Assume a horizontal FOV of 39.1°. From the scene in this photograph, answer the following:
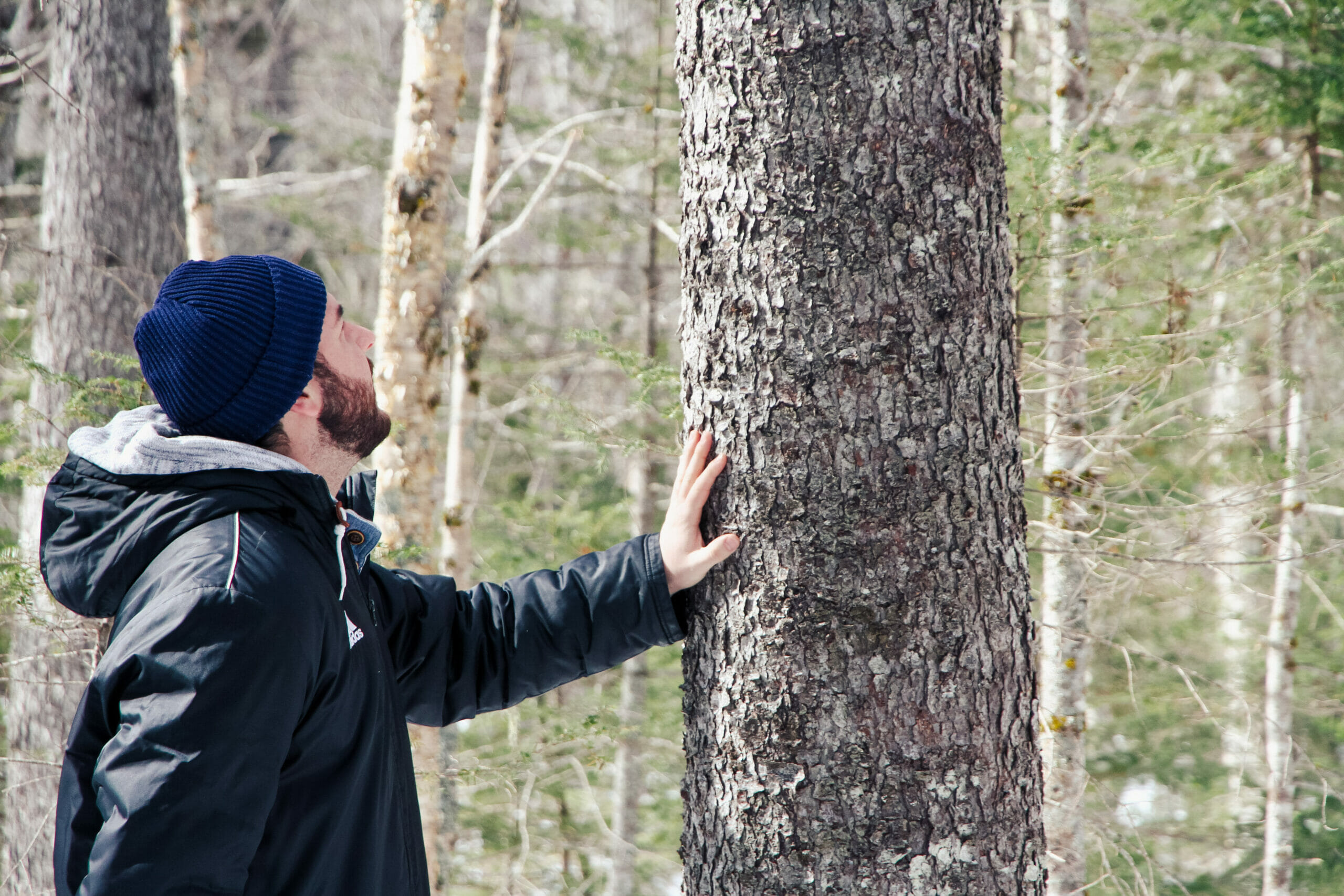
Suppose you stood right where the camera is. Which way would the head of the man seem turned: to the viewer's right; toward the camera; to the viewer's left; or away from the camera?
to the viewer's right

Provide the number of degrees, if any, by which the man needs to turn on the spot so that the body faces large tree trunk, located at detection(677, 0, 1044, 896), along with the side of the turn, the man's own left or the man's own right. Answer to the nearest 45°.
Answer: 0° — they already face it

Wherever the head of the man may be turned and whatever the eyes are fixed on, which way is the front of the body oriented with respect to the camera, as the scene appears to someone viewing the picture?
to the viewer's right

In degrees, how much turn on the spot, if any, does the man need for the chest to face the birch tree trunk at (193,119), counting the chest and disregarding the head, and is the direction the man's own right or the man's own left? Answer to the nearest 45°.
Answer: approximately 90° to the man's own left

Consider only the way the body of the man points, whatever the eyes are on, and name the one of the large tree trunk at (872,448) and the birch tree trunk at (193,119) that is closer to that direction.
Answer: the large tree trunk

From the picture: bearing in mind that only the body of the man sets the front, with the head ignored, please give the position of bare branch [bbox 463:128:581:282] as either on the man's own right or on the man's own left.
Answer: on the man's own left

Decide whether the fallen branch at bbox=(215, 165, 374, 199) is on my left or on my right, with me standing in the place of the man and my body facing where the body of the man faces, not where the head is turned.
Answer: on my left
